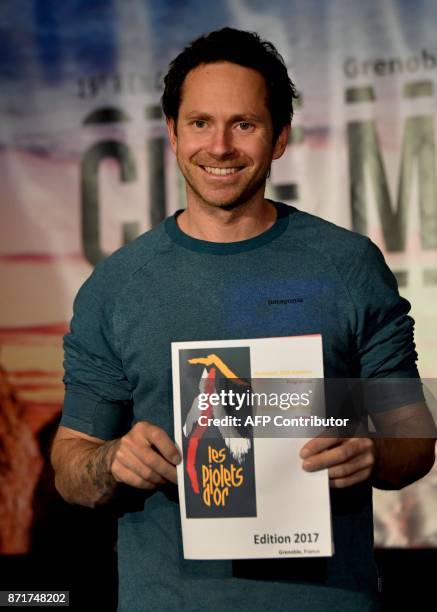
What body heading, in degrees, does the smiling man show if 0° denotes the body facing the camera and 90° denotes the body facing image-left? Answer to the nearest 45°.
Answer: approximately 0°
